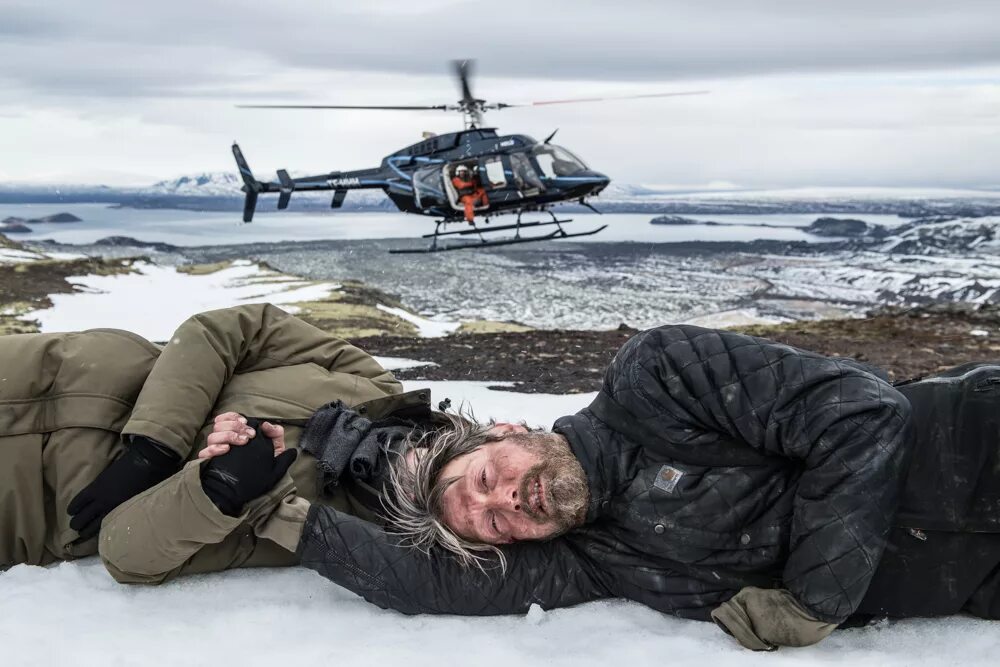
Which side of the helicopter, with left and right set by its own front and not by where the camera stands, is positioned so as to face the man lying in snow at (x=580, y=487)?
right

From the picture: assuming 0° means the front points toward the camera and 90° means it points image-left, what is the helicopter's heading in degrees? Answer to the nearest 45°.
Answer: approximately 270°

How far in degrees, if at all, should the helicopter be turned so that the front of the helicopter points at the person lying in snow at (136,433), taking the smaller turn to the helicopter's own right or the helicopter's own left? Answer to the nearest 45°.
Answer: approximately 90° to the helicopter's own right
